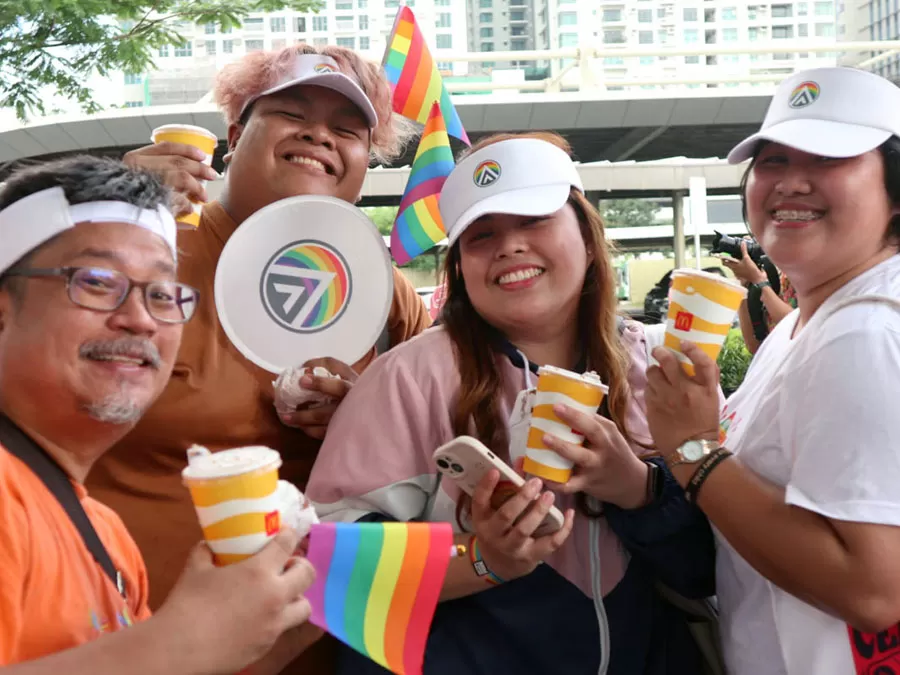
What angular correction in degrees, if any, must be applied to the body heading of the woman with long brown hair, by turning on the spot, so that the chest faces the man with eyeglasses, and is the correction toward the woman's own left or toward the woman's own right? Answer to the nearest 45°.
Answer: approximately 45° to the woman's own right

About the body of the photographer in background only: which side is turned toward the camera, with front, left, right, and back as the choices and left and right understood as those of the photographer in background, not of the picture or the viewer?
left

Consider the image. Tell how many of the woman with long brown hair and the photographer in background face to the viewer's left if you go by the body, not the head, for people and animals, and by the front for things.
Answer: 1

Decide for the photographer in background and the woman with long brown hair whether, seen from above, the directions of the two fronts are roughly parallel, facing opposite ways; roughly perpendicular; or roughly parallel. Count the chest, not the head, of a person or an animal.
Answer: roughly perpendicular

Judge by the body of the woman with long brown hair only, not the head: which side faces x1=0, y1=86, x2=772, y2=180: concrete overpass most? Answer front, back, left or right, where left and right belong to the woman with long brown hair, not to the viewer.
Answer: back

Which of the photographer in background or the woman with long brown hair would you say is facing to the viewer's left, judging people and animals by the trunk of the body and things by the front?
the photographer in background

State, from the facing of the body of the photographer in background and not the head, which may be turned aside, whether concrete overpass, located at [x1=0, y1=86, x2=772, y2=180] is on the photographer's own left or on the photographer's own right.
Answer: on the photographer's own right

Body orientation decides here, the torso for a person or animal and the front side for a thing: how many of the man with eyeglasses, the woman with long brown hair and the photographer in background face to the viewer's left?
1
